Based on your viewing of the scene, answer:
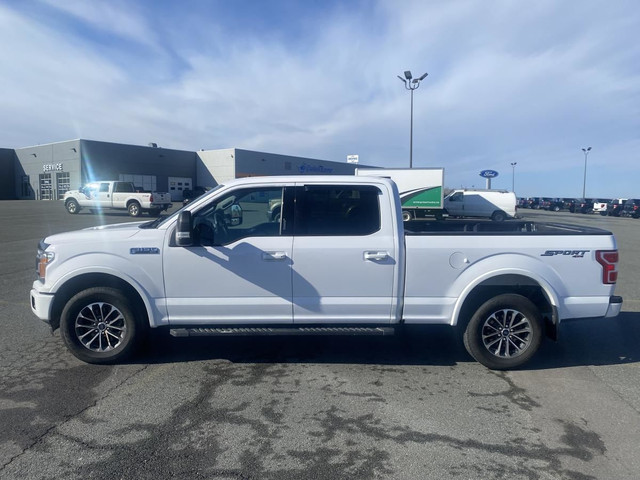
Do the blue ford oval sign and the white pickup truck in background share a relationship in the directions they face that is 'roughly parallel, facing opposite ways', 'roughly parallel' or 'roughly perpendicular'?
roughly perpendicular

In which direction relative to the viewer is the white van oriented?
to the viewer's left

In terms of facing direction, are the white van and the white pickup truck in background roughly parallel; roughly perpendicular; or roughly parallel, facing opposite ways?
roughly parallel

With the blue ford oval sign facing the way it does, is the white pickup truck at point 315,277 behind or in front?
in front

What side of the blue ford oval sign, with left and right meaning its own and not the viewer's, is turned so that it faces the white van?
front

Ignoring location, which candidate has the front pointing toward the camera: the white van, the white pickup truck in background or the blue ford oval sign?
the blue ford oval sign

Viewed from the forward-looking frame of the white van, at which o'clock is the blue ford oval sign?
The blue ford oval sign is roughly at 3 o'clock from the white van.

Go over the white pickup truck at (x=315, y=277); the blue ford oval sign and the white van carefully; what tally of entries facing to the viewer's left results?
2

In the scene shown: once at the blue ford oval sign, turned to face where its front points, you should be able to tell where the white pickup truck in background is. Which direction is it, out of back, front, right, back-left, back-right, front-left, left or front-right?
front-right

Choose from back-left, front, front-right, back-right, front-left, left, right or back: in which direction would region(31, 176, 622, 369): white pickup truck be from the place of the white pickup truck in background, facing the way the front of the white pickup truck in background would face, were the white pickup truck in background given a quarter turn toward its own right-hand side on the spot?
back-right

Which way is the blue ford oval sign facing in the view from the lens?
facing the viewer

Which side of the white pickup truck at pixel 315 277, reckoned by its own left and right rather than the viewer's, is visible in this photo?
left

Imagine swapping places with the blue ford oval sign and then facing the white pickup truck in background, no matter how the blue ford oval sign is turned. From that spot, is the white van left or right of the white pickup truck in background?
left

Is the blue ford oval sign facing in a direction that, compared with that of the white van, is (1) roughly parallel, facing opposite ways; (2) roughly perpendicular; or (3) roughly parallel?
roughly perpendicular

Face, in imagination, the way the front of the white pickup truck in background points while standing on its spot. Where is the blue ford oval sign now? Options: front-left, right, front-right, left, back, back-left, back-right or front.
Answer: back-right
